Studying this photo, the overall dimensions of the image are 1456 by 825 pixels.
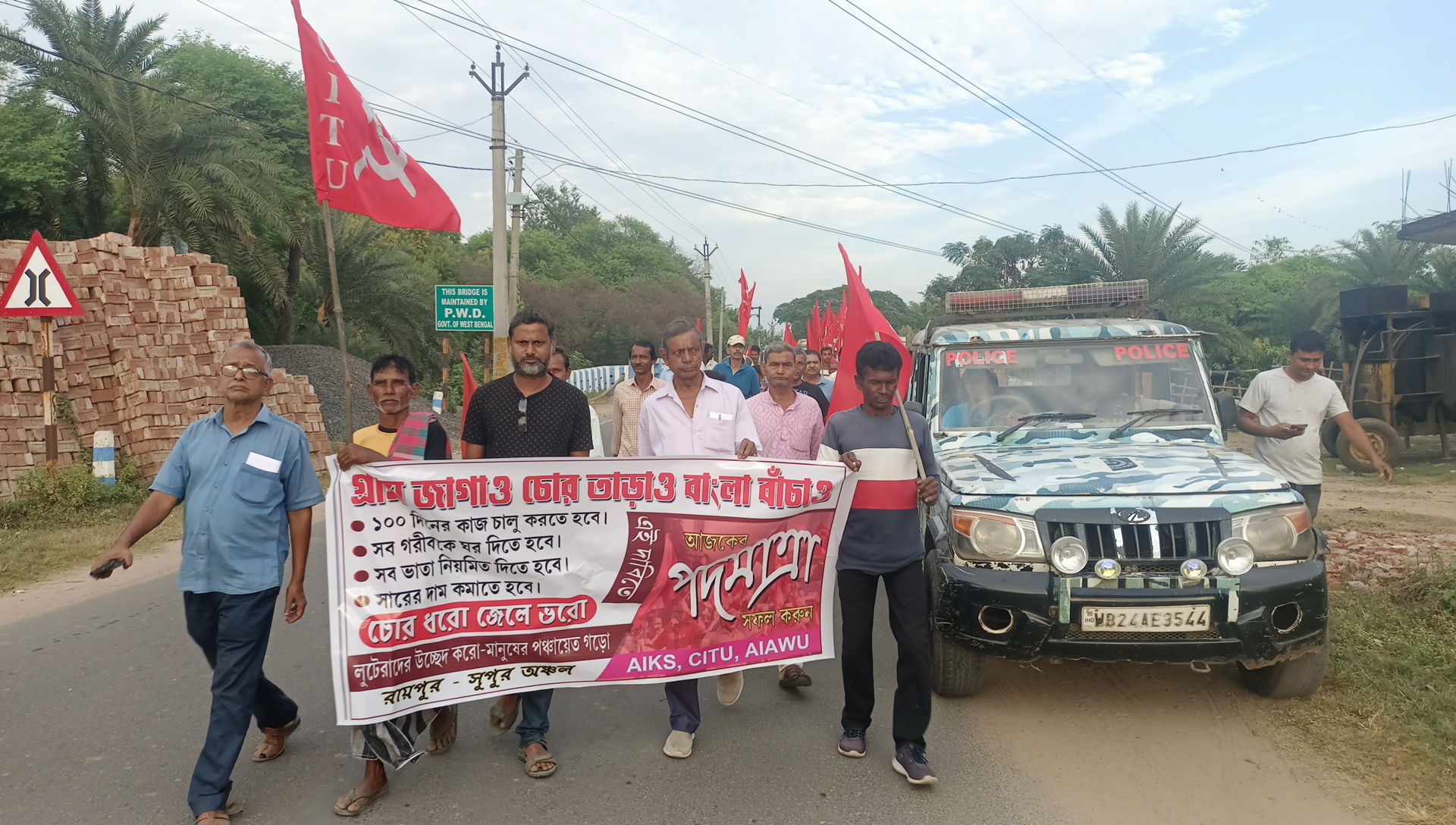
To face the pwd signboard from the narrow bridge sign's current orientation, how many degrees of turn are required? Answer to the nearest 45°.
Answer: approximately 135° to its left

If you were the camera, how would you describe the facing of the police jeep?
facing the viewer

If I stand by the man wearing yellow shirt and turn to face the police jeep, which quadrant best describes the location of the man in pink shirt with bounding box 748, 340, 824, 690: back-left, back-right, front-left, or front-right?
front-left

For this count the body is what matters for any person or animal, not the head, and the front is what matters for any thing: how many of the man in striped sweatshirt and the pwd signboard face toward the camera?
2

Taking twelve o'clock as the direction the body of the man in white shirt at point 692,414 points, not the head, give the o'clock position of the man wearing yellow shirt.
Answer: The man wearing yellow shirt is roughly at 3 o'clock from the man in white shirt.

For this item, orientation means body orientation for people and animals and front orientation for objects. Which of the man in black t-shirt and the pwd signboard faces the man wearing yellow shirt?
the pwd signboard

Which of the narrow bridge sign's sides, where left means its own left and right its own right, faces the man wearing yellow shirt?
front

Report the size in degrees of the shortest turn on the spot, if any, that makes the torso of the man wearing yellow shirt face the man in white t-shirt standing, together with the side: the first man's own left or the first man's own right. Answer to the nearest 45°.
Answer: approximately 90° to the first man's own left

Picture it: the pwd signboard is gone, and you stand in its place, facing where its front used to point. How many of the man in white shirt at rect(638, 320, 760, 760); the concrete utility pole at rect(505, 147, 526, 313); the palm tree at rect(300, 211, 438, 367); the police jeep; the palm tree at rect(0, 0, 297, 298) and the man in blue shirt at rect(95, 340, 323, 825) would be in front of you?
3

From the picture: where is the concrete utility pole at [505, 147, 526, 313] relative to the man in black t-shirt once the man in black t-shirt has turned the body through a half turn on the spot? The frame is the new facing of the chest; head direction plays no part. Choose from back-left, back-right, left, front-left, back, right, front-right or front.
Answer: front

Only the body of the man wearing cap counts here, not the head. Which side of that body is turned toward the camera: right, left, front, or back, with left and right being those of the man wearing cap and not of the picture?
front

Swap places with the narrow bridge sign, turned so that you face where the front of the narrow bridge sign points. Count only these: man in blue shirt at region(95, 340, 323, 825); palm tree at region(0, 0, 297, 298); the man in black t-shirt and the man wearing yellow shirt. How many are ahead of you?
3

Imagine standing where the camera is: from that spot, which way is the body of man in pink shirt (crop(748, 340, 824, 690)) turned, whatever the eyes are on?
toward the camera

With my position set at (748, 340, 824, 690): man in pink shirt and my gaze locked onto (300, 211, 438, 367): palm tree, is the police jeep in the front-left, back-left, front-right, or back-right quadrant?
back-right

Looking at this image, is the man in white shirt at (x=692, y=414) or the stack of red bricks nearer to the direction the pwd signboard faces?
the man in white shirt
